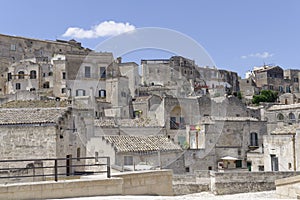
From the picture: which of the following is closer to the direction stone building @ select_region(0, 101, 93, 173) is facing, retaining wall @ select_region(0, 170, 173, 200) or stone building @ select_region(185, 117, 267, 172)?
the retaining wall

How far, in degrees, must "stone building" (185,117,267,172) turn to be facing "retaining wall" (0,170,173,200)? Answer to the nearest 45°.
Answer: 0° — it already faces it

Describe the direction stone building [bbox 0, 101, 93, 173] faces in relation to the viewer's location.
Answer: facing the viewer and to the right of the viewer

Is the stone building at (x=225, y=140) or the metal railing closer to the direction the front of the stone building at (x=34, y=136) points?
the metal railing

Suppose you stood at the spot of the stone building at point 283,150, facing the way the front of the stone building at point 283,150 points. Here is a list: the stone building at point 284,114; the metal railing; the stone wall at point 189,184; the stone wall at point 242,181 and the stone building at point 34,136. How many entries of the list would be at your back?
1

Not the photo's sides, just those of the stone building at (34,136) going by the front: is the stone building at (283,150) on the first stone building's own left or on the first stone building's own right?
on the first stone building's own left

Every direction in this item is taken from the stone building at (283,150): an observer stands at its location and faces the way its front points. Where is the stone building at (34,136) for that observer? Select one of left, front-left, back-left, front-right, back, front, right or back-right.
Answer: front-right

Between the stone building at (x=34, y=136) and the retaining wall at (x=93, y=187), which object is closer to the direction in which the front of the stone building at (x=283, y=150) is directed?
the retaining wall

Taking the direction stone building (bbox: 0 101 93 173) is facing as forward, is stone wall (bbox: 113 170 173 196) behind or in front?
in front

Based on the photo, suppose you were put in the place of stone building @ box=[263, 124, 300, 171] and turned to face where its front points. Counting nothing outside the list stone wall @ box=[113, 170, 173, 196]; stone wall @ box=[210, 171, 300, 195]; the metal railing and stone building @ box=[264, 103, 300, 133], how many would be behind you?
1

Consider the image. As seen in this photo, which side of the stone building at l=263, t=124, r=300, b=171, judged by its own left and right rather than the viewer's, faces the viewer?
front

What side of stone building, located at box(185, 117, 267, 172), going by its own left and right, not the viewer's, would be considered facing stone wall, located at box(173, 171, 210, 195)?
front

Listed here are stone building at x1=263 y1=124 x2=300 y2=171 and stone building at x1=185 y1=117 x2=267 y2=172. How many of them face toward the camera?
2
